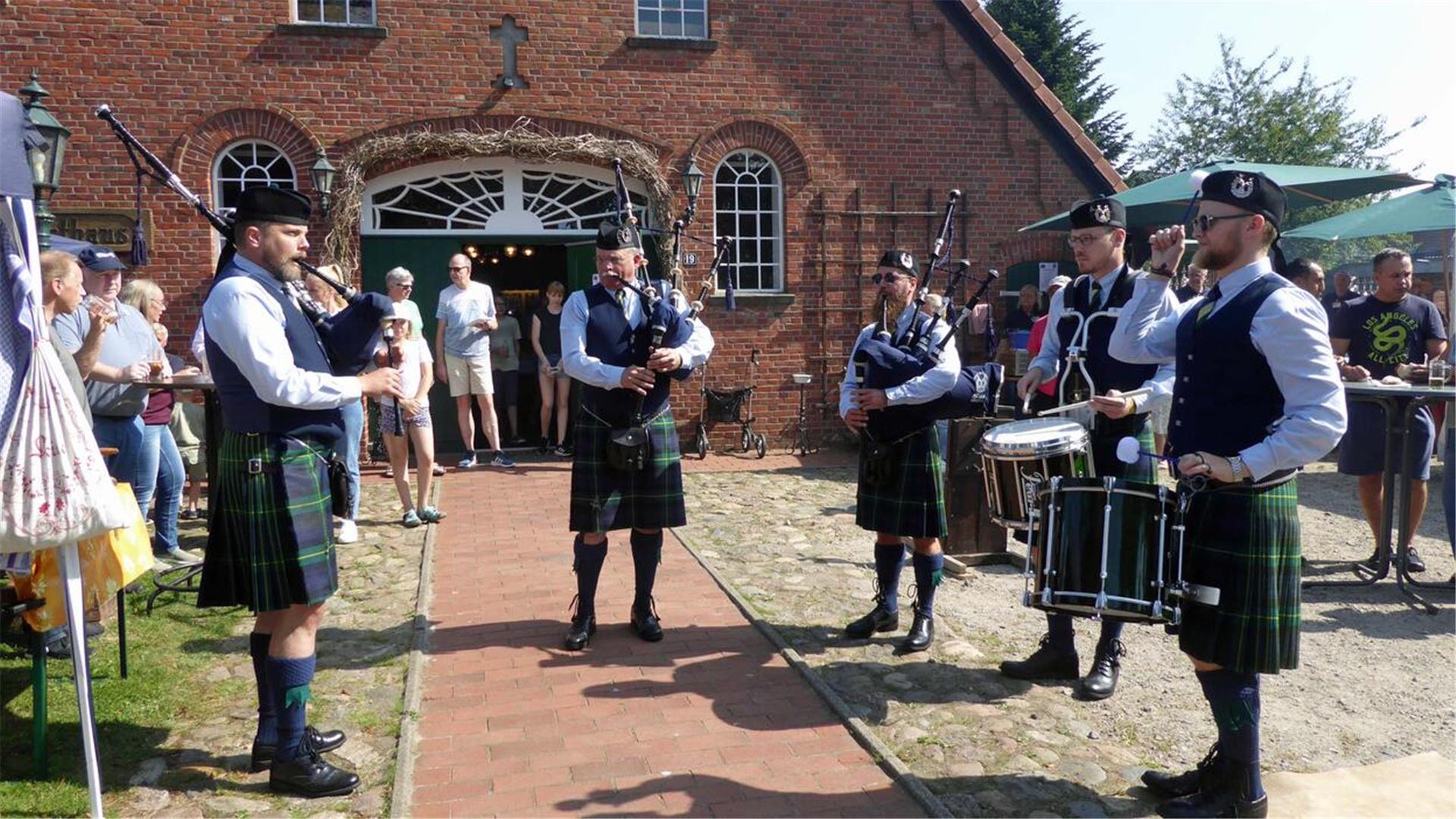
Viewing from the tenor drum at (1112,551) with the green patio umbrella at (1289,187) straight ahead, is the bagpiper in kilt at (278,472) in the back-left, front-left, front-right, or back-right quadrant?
back-left

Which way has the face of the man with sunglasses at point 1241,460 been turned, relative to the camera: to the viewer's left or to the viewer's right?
to the viewer's left

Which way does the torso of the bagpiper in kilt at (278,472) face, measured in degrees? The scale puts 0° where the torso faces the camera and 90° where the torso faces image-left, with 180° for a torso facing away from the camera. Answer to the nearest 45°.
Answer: approximately 270°

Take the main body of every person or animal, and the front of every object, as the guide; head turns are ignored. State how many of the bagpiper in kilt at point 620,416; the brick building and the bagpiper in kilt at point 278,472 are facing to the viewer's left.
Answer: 0

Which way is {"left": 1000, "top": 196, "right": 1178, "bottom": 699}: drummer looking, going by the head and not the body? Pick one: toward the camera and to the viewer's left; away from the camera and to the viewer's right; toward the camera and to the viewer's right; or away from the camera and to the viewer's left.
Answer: toward the camera and to the viewer's left

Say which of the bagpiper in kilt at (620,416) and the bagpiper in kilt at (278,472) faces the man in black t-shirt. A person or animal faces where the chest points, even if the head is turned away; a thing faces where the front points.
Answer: the bagpiper in kilt at (278,472)

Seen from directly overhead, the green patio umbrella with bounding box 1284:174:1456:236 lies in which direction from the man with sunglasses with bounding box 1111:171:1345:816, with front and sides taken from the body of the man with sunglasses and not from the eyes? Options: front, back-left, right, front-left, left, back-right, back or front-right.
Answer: right

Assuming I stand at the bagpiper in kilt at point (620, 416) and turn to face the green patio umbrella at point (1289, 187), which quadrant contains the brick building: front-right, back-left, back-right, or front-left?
front-left

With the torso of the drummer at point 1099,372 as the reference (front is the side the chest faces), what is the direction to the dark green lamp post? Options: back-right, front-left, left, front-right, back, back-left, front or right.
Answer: front-right

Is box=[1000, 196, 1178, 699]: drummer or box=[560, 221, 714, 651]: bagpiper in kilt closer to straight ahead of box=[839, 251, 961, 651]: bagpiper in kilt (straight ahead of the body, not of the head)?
the bagpiper in kilt

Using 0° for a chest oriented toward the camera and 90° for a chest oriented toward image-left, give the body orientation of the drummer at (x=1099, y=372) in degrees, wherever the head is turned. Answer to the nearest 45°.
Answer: approximately 45°

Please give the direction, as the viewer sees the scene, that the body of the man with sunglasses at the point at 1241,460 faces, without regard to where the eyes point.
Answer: to the viewer's left

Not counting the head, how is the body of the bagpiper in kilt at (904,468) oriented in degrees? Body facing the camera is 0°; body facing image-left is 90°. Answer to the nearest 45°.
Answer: approximately 45°

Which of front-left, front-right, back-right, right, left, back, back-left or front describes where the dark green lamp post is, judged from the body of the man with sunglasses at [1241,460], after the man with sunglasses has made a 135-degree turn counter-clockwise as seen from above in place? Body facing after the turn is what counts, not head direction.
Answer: back-right

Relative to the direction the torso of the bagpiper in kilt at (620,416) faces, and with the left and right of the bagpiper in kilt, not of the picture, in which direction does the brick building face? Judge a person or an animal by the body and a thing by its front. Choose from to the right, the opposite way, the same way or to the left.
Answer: the same way

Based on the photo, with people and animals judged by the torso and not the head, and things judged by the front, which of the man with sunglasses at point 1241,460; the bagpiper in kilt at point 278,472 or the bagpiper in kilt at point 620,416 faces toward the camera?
the bagpiper in kilt at point 620,416

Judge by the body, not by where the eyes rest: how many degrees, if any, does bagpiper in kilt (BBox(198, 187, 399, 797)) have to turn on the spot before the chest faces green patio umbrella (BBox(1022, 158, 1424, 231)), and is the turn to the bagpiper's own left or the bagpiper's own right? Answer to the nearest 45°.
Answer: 0° — they already face it

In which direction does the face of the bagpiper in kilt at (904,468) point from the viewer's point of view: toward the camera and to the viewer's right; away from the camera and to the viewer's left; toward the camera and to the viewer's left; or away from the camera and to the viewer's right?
toward the camera and to the viewer's left

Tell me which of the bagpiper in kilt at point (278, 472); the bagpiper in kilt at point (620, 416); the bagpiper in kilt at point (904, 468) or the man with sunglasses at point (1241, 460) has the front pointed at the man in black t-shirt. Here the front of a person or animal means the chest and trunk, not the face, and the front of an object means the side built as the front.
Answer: the bagpiper in kilt at point (278, 472)
